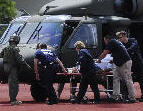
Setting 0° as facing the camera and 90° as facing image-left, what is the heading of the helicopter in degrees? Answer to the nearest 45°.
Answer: approximately 45°

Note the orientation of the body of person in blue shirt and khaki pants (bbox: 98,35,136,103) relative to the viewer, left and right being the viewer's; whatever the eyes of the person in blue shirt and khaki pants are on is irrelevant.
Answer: facing away from the viewer and to the left of the viewer

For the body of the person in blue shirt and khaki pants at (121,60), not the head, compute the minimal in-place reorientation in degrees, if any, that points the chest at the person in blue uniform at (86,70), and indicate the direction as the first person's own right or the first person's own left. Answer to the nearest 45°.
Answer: approximately 45° to the first person's own left

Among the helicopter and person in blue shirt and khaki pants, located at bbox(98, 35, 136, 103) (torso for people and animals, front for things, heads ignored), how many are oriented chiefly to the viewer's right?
0

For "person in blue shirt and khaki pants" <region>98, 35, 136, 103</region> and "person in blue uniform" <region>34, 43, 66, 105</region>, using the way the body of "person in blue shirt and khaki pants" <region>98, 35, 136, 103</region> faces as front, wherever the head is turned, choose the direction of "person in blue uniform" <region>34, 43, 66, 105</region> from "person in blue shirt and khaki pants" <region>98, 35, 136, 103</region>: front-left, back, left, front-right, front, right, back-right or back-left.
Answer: front-left

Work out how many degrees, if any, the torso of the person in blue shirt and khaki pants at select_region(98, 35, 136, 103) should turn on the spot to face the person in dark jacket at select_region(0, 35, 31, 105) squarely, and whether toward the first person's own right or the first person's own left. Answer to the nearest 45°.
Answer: approximately 45° to the first person's own left
